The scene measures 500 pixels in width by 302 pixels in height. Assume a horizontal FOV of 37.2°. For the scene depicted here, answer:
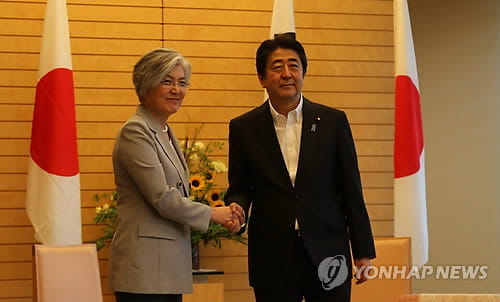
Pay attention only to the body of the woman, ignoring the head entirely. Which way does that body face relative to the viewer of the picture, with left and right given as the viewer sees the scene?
facing the viewer and to the right of the viewer

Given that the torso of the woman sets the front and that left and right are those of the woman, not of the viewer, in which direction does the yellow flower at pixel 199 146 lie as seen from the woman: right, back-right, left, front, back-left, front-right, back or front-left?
back-left

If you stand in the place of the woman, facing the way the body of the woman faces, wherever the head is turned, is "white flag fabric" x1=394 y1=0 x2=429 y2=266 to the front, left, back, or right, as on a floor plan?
left

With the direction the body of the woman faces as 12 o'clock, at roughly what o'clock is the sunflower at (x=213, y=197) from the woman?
The sunflower is roughly at 8 o'clock from the woman.

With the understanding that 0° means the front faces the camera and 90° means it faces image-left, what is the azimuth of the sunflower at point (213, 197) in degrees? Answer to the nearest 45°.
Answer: approximately 0°

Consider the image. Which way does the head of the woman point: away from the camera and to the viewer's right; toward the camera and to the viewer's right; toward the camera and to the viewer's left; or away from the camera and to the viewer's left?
toward the camera and to the viewer's right

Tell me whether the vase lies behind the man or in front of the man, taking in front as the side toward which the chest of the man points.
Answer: behind

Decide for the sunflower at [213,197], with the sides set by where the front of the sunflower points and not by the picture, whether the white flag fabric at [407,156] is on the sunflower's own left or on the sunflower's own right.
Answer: on the sunflower's own left
